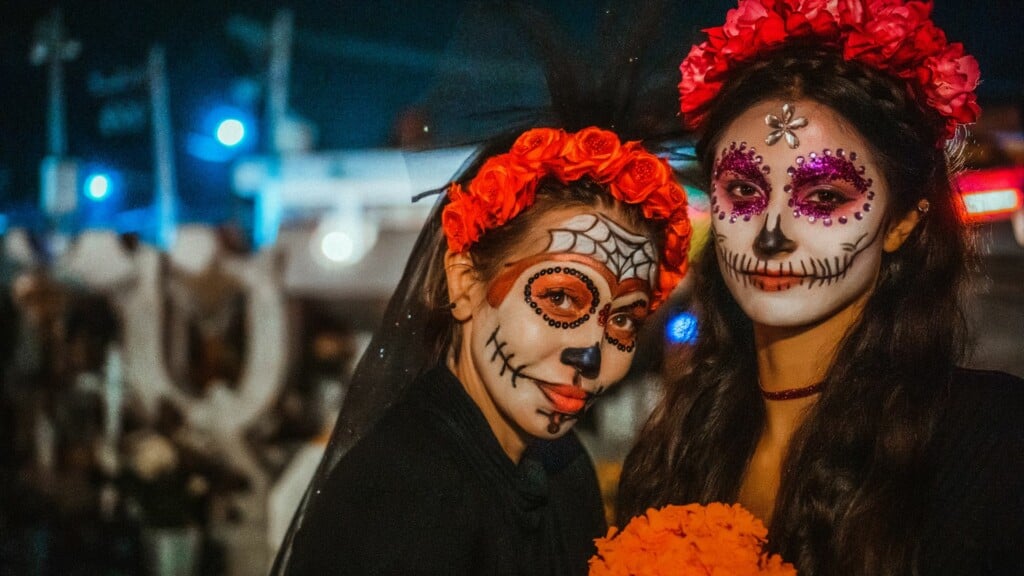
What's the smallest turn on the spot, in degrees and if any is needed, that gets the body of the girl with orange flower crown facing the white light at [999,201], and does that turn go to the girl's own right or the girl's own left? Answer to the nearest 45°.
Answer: approximately 90° to the girl's own left

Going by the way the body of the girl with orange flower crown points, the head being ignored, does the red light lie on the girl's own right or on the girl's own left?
on the girl's own left

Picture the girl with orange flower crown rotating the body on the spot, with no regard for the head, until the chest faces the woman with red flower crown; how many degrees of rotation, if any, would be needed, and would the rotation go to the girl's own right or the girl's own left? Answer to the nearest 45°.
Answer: approximately 45° to the girl's own left

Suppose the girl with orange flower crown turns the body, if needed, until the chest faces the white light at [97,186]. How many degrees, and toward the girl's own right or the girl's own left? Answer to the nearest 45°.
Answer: approximately 180°

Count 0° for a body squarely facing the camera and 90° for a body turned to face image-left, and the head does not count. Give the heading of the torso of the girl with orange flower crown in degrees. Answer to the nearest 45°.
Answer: approximately 315°

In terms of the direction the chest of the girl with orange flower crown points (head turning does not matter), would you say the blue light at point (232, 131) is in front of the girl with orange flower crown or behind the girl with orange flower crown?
behind

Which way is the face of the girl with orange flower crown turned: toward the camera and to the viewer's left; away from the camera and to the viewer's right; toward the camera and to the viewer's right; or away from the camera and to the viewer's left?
toward the camera and to the viewer's right

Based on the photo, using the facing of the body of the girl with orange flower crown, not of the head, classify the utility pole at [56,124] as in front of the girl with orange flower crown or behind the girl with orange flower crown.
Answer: behind
